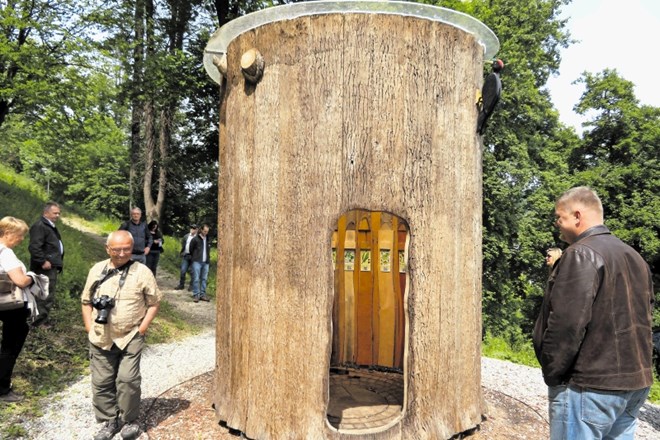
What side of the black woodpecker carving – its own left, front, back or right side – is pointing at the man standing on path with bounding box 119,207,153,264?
front

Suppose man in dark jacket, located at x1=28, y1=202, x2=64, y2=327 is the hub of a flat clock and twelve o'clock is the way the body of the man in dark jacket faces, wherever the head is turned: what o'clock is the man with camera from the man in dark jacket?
The man with camera is roughly at 1 o'clock from the man in dark jacket.

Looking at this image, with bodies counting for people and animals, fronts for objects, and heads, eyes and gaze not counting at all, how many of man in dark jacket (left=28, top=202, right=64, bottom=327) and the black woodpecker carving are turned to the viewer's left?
1

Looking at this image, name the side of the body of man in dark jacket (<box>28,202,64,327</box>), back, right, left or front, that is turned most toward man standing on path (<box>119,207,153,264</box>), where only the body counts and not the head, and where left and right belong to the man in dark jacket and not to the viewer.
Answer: left

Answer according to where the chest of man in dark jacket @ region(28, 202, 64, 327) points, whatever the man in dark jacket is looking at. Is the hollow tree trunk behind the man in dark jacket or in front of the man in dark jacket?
in front

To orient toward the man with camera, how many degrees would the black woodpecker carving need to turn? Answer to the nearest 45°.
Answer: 0° — it already faces them

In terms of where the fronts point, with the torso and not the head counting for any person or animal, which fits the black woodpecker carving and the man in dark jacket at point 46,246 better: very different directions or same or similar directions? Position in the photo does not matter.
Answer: very different directions

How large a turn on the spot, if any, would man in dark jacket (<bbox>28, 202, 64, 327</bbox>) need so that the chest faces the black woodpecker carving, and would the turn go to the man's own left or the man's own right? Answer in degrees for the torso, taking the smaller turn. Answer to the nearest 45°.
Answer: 0° — they already face it

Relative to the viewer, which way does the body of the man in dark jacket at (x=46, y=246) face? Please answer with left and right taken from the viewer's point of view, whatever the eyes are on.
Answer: facing the viewer and to the right of the viewer

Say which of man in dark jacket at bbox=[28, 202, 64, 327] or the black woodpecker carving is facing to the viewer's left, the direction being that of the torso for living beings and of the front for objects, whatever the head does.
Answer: the black woodpecker carving

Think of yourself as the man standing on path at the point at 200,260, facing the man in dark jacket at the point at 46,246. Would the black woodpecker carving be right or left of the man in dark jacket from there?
left

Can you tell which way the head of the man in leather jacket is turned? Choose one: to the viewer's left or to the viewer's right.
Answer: to the viewer's left
